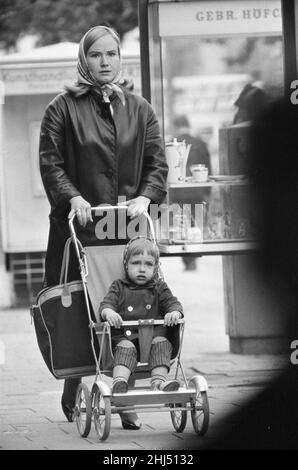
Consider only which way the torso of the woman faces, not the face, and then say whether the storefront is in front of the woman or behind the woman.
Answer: behind

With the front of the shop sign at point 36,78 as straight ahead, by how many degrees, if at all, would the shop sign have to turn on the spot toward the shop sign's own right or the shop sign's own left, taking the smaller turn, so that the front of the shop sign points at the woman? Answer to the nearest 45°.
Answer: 0° — it already faces them

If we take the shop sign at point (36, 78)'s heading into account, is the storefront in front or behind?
in front

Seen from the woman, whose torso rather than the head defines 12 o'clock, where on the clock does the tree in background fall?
The tree in background is roughly at 6 o'clock from the woman.

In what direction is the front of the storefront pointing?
toward the camera

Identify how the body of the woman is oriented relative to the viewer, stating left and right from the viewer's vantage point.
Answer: facing the viewer

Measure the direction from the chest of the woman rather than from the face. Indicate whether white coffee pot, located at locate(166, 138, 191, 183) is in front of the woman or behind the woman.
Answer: behind

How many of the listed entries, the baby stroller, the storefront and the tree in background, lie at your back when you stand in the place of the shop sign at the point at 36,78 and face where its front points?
1

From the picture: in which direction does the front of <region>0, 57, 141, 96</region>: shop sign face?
toward the camera
